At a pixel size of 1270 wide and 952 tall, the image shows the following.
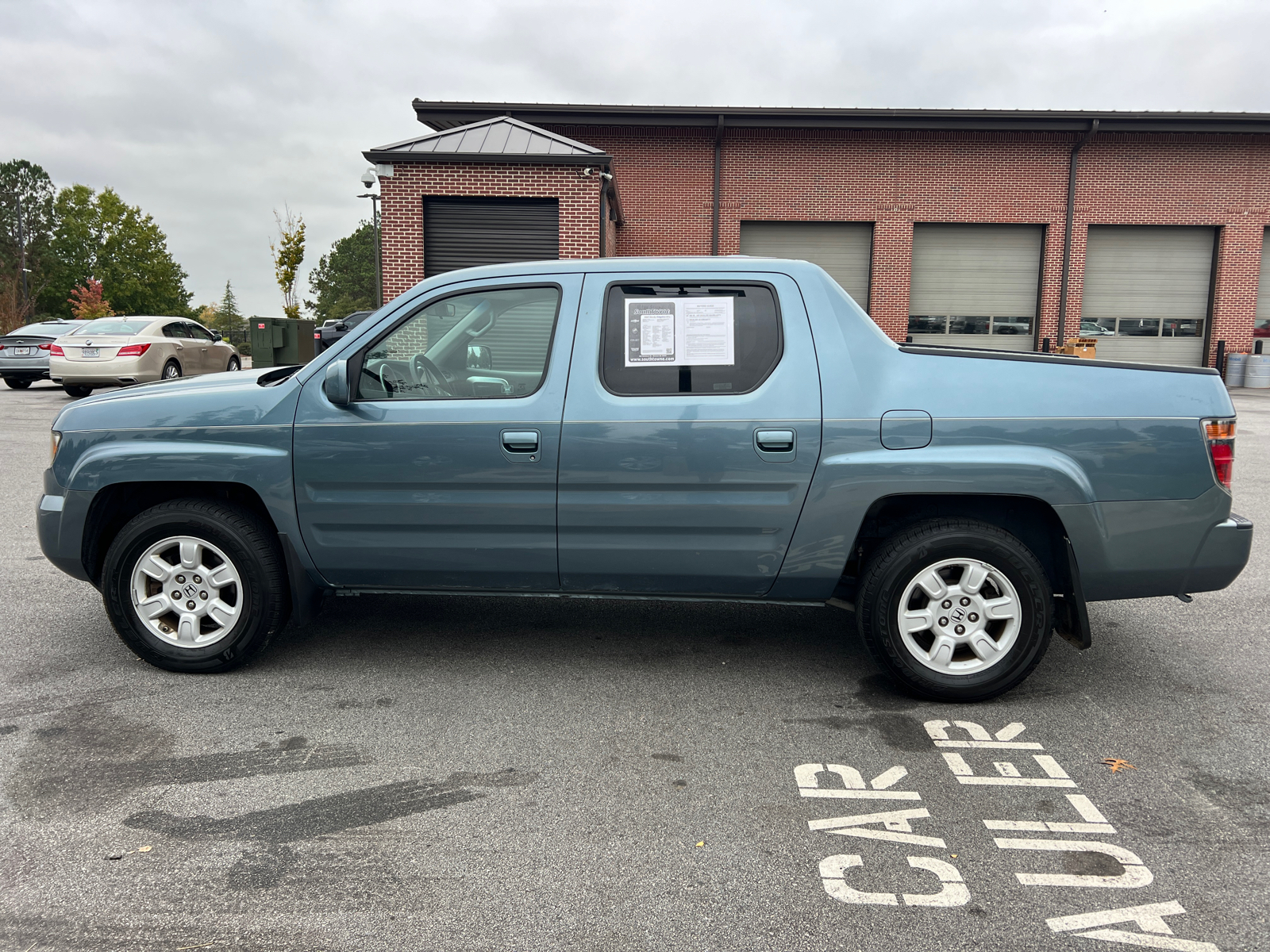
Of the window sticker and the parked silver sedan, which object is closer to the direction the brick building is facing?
the window sticker

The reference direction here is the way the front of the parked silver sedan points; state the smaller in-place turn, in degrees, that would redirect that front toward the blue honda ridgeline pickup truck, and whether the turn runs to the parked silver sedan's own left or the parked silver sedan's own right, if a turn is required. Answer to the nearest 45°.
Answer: approximately 135° to the parked silver sedan's own right

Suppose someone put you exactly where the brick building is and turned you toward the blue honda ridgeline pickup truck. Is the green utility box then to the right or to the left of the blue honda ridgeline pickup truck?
right

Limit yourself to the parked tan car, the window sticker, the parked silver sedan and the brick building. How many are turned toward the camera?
2

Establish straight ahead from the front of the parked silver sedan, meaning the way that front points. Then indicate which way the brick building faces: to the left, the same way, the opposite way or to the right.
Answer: the opposite way

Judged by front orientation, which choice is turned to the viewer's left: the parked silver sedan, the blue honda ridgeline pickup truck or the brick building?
the blue honda ridgeline pickup truck

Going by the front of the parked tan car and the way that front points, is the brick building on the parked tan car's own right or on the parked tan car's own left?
on the parked tan car's own right

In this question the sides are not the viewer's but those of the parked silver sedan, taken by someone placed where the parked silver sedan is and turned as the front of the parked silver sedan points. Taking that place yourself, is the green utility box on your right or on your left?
on your right

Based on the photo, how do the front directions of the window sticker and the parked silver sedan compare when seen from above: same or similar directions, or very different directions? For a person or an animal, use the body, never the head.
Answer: very different directions

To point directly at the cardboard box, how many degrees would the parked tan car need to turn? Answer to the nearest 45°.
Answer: approximately 45° to its right

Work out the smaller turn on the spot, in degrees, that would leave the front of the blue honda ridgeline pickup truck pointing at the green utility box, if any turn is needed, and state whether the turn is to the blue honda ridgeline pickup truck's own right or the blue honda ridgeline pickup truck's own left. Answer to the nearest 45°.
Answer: approximately 45° to the blue honda ridgeline pickup truck's own right

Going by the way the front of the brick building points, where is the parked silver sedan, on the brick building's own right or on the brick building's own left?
on the brick building's own right

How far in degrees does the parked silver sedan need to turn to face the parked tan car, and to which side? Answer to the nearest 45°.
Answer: approximately 135° to its right

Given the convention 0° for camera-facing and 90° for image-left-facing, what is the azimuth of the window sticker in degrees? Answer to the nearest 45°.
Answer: approximately 0°

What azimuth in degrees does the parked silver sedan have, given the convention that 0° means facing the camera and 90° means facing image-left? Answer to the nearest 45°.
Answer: approximately 225°

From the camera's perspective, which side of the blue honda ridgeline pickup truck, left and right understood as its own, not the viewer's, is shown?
left

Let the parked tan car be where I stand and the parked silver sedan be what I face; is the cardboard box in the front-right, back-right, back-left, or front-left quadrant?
back-right
